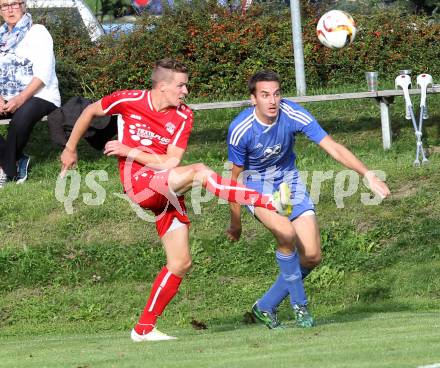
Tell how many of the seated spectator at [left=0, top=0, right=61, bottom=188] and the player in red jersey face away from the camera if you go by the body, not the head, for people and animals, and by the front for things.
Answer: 0

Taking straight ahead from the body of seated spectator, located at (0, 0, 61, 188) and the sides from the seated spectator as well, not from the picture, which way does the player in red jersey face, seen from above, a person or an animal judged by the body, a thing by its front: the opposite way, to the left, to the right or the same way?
to the left

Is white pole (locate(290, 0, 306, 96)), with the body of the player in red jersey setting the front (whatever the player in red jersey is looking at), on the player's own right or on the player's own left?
on the player's own left

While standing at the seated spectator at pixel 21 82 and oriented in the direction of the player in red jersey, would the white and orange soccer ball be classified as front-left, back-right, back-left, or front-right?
front-left

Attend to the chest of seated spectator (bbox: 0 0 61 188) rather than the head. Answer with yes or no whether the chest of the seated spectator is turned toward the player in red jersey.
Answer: no

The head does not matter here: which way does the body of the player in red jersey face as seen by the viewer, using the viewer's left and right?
facing the viewer and to the right of the viewer

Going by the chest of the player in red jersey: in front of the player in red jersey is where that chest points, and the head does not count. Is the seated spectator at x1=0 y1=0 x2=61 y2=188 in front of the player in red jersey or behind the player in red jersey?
behind

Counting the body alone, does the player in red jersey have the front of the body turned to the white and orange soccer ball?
no

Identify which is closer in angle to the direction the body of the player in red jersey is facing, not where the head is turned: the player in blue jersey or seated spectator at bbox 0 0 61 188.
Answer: the player in blue jersey

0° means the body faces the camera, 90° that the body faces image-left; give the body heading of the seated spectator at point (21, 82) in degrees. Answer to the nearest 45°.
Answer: approximately 45°

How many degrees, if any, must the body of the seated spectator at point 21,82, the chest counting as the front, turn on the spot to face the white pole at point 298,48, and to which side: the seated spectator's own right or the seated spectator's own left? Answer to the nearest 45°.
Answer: approximately 135° to the seated spectator's own left
